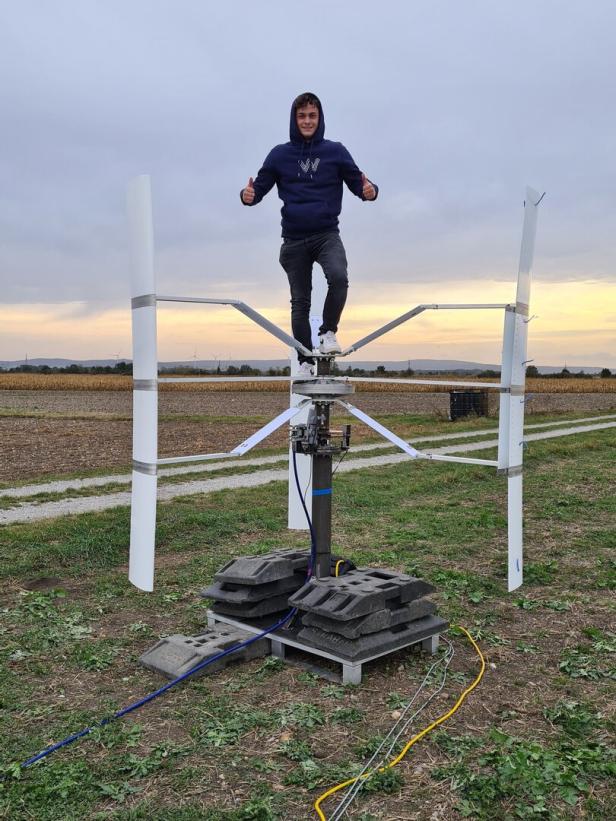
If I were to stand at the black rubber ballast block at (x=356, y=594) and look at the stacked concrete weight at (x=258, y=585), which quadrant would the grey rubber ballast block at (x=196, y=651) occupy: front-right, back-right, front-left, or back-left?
front-left

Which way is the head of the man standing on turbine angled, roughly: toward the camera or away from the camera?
toward the camera

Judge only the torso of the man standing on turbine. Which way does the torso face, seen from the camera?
toward the camera
